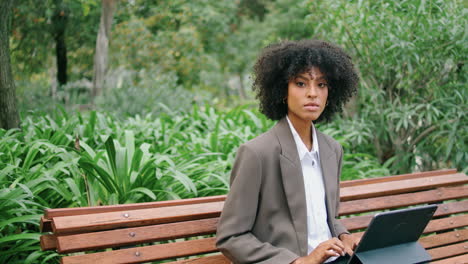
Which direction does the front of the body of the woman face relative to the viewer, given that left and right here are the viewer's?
facing the viewer and to the right of the viewer

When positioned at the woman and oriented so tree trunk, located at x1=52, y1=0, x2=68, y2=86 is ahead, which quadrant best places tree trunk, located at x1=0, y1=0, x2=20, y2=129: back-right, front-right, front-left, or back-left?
front-left

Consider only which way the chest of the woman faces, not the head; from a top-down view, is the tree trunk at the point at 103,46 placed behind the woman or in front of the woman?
behind

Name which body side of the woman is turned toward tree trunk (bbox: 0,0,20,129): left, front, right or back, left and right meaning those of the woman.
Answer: back

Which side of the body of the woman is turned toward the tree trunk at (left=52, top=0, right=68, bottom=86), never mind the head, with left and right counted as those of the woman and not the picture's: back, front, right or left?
back
